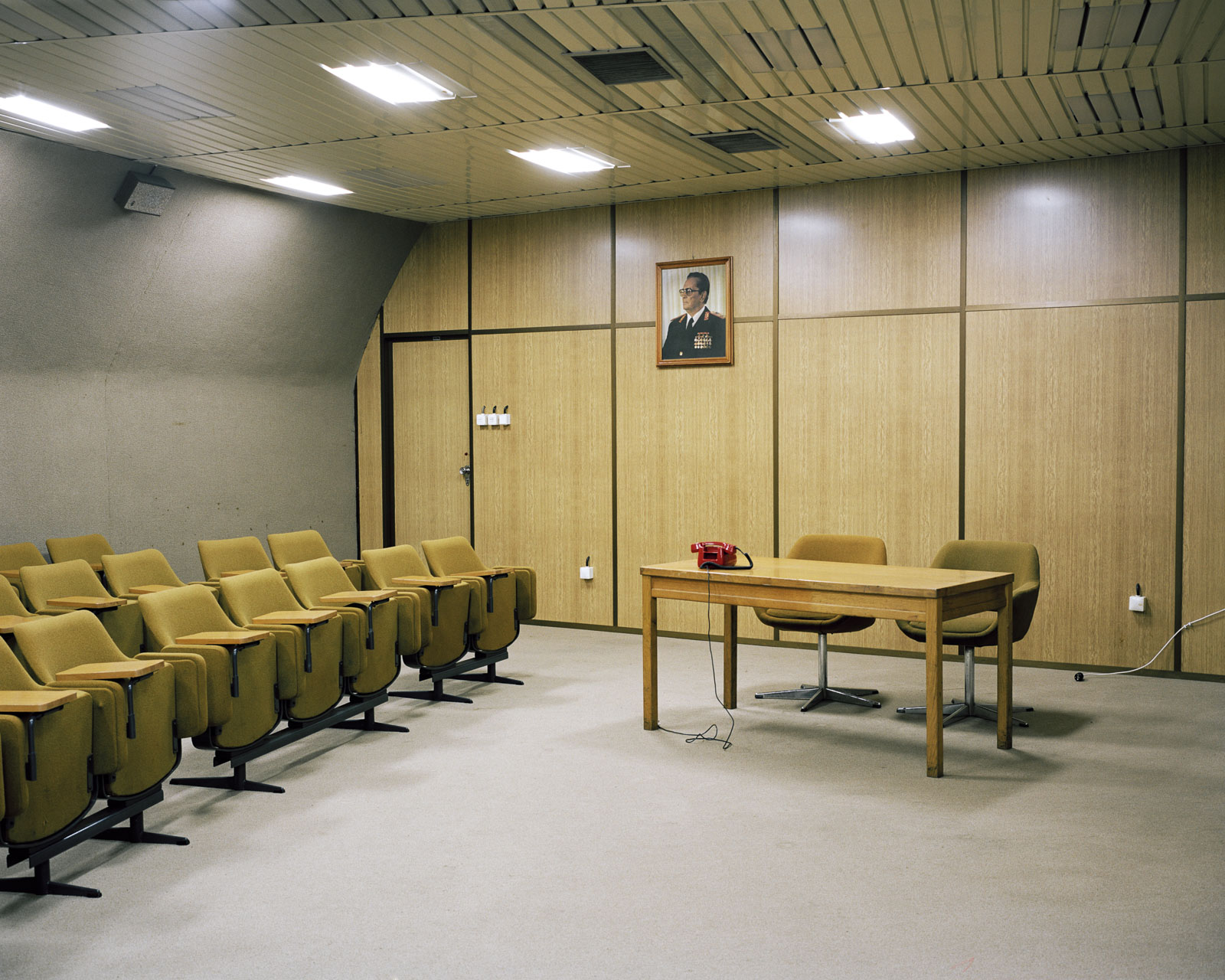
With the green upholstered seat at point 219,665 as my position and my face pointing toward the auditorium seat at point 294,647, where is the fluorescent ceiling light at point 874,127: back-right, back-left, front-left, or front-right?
front-right

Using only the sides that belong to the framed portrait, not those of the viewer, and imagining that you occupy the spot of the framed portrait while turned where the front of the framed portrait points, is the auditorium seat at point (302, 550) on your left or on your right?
on your right

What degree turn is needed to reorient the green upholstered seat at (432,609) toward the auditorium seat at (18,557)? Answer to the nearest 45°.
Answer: approximately 135° to its right

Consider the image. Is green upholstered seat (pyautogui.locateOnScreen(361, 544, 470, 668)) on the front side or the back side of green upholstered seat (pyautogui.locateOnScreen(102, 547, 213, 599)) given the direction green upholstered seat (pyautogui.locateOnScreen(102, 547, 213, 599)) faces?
on the front side

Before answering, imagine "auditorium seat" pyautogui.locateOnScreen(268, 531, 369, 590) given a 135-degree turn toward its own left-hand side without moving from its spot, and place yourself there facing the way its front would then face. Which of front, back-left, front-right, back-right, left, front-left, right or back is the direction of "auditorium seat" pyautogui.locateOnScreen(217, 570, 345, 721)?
back

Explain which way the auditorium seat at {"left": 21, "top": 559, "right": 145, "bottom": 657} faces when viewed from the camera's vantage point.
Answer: facing the viewer and to the right of the viewer

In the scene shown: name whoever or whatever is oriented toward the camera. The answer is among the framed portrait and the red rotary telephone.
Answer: the framed portrait

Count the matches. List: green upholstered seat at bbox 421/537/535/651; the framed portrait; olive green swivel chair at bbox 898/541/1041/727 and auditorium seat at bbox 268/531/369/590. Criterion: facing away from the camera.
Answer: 0

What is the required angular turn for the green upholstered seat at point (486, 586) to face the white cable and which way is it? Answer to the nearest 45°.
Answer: approximately 45° to its left

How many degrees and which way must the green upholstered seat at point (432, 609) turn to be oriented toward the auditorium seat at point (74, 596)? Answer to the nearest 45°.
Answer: approximately 135° to its right

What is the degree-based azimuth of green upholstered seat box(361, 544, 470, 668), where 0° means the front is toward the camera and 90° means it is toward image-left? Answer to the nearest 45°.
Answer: approximately 315°

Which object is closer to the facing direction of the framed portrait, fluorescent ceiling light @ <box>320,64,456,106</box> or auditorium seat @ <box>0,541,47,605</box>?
the fluorescent ceiling light

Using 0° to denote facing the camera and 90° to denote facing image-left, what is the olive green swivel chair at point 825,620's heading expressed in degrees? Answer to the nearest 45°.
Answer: approximately 45°

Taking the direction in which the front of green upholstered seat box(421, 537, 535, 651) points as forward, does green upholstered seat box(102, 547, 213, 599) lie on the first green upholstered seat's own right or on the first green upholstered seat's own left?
on the first green upholstered seat's own right

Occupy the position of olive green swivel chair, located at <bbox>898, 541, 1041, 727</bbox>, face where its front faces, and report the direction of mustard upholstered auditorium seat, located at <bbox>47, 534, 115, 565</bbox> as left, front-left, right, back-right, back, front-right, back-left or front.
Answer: front-right
